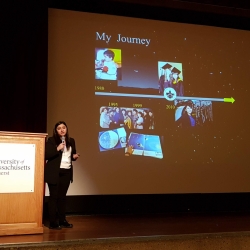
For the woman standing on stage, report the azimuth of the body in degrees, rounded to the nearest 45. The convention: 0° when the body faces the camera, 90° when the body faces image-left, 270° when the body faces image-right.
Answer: approximately 315°
